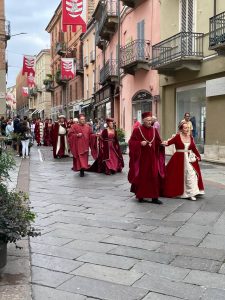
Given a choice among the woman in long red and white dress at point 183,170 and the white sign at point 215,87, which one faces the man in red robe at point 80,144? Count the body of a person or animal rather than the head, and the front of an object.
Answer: the white sign

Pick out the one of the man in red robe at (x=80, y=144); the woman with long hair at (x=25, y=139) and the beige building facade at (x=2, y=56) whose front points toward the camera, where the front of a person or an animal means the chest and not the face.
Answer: the man in red robe

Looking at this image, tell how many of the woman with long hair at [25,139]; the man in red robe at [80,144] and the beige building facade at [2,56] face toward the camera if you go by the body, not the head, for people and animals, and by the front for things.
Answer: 1

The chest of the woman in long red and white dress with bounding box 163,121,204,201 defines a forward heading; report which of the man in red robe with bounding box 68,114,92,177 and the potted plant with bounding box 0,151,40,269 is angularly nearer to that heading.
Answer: the potted plant

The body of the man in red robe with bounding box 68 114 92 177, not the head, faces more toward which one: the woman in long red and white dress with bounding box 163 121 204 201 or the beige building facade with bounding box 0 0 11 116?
the woman in long red and white dress

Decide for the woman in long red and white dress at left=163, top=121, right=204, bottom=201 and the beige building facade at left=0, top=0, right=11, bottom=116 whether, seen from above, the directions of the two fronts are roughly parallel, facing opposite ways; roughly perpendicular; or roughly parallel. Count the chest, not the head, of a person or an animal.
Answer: roughly perpendicular

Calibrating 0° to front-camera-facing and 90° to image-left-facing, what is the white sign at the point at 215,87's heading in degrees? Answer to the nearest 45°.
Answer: approximately 45°

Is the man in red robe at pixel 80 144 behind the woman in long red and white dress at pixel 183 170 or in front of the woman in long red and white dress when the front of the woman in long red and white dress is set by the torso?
behind

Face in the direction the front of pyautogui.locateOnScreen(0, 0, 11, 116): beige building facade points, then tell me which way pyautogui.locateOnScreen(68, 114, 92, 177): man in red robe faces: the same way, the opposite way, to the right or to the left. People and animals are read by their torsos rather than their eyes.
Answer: to the right

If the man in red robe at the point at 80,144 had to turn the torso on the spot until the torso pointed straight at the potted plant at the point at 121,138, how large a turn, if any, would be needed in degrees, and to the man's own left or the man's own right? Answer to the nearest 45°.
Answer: approximately 180°

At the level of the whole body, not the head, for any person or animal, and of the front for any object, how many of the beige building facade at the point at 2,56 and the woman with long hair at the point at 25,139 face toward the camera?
0

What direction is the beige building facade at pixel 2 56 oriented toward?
to the viewer's right

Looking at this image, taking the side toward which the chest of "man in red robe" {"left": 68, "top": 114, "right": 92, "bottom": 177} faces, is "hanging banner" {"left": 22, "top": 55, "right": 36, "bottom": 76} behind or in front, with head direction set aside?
behind
